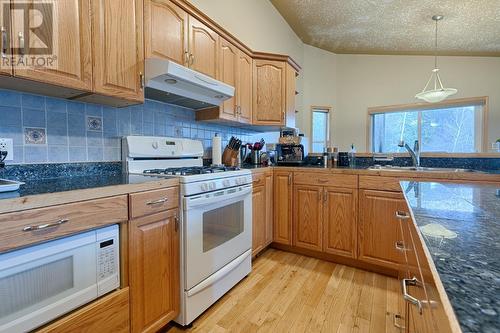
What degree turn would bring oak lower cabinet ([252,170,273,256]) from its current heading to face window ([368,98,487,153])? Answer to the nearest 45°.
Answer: approximately 90° to its left

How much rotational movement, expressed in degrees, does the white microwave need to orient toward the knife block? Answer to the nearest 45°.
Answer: approximately 90° to its left

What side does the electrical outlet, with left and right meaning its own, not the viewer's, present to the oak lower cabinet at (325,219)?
left

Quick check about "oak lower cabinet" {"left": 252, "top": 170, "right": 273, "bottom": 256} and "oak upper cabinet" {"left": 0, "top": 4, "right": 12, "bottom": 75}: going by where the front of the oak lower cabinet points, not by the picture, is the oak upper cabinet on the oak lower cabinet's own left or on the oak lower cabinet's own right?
on the oak lower cabinet's own right

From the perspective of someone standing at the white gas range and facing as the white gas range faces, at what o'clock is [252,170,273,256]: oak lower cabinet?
The oak lower cabinet is roughly at 9 o'clock from the white gas range.

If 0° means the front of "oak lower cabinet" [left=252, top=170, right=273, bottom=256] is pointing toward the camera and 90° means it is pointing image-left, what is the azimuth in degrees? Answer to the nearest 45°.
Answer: approximately 315°

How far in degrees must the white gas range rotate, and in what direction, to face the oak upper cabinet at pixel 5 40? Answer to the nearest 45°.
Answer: approximately 90° to its right

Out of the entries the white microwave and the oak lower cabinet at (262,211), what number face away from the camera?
0
